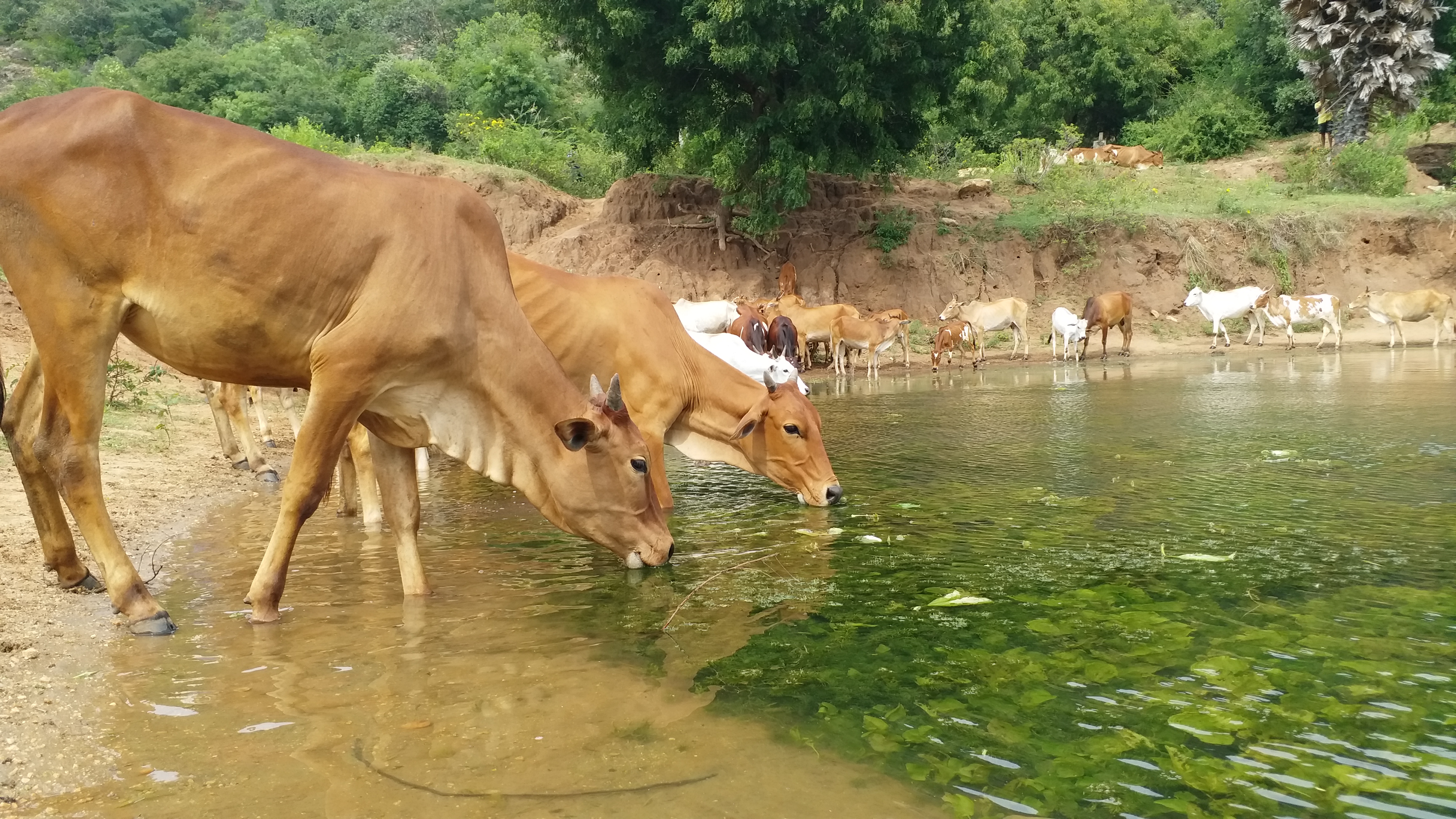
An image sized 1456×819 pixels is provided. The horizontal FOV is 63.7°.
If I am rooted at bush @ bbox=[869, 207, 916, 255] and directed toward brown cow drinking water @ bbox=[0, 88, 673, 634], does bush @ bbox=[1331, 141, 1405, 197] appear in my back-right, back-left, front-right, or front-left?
back-left

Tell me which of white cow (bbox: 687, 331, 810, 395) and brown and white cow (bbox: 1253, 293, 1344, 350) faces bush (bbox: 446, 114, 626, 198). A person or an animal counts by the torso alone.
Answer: the brown and white cow

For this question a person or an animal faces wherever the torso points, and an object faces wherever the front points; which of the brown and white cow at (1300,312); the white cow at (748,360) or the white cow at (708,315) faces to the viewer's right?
the white cow at (748,360)

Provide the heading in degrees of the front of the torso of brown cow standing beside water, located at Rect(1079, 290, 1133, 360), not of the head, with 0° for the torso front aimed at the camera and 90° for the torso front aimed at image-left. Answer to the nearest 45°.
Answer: approximately 45°

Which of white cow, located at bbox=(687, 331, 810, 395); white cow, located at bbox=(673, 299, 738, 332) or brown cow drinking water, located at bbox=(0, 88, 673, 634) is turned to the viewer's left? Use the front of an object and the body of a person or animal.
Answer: white cow, located at bbox=(673, 299, 738, 332)

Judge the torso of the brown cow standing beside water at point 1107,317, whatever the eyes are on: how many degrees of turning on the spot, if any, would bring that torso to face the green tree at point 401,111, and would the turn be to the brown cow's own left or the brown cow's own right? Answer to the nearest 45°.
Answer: approximately 90° to the brown cow's own right

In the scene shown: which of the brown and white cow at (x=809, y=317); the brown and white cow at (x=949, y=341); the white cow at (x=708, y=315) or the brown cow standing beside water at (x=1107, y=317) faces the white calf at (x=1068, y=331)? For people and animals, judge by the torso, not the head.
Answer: the brown cow standing beside water

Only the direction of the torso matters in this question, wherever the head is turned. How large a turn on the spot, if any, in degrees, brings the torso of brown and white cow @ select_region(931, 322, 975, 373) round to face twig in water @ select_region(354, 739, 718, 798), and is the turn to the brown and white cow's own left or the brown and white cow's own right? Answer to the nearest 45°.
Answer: approximately 45° to the brown and white cow's own left

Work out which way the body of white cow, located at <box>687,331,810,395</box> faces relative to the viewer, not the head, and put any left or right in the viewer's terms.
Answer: facing to the right of the viewer

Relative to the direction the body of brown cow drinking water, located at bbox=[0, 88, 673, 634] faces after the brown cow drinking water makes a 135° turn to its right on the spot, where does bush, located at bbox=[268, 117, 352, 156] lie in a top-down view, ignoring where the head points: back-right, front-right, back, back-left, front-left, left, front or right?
back-right

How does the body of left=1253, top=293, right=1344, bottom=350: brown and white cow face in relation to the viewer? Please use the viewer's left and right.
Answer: facing to the left of the viewer
